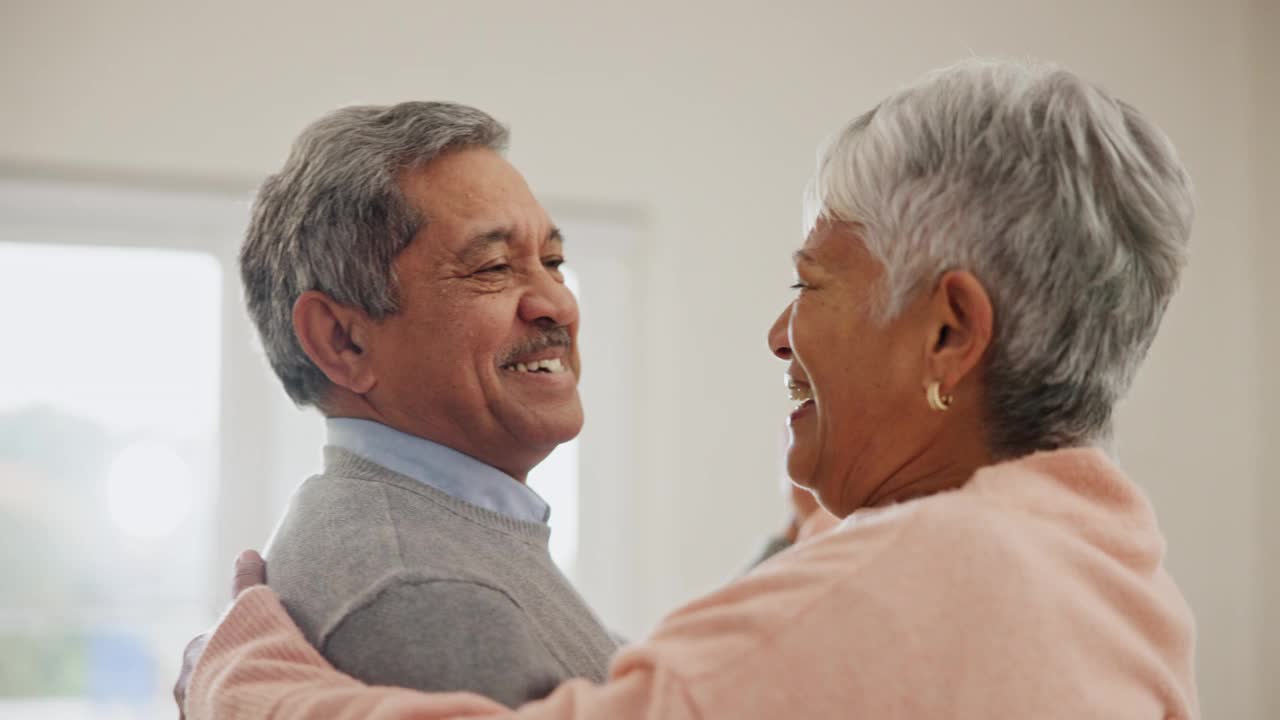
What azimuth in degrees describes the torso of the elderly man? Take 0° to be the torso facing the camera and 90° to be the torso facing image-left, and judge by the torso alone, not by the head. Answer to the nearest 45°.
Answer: approximately 270°

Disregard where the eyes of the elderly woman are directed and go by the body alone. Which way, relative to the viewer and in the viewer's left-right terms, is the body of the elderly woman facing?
facing away from the viewer and to the left of the viewer

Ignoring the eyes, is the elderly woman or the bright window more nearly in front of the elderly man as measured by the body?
the elderly woman

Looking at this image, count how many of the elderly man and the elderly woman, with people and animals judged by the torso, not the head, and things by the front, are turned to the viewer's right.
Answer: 1

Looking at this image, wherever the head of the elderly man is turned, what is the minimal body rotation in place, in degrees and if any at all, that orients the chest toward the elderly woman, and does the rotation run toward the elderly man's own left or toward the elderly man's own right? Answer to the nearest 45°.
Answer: approximately 45° to the elderly man's own right

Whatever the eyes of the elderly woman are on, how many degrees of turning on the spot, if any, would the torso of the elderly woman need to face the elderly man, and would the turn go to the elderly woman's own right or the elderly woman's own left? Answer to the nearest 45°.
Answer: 0° — they already face them

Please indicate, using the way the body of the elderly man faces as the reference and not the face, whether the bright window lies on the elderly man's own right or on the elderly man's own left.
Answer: on the elderly man's own left
